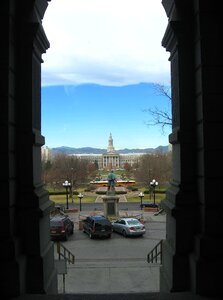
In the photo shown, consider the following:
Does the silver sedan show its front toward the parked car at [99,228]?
no

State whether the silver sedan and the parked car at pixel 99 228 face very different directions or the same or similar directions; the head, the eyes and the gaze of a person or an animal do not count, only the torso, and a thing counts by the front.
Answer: same or similar directions

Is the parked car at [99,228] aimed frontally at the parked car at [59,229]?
no
